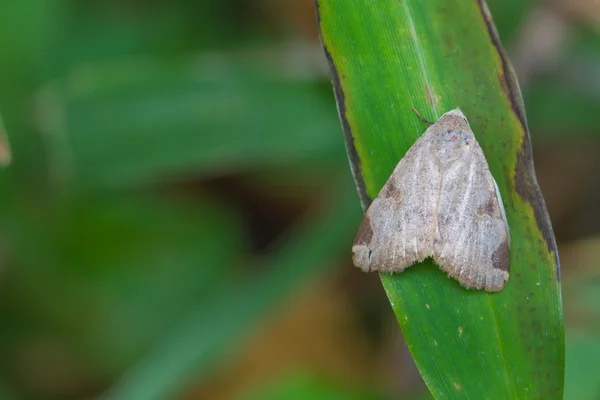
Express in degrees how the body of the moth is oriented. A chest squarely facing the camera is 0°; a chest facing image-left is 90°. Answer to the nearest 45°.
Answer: approximately 180°

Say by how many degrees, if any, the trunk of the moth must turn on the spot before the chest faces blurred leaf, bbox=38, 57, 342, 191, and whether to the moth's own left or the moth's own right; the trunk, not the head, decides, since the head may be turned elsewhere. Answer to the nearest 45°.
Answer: approximately 45° to the moth's own left
